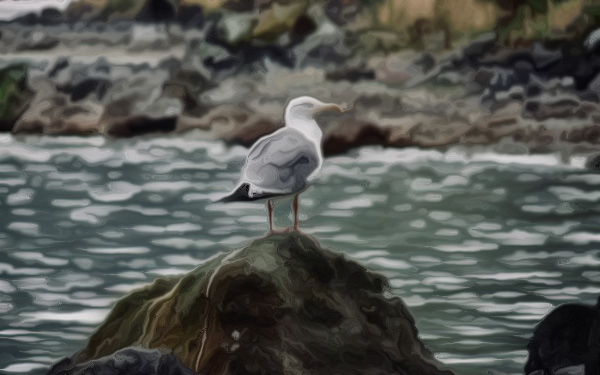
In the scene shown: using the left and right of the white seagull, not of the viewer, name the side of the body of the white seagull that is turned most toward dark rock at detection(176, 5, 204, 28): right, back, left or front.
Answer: left

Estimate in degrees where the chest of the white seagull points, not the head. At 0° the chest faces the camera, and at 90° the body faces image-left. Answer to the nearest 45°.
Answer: approximately 270°

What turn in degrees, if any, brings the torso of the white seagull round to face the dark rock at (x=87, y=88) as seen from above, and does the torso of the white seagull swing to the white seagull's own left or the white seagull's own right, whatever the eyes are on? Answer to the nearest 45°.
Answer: approximately 90° to the white seagull's own left

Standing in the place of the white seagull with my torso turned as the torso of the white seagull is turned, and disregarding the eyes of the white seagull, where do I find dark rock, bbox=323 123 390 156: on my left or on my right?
on my left

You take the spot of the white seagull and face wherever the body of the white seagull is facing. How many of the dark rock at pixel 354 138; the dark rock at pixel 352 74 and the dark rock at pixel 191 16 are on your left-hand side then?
3
